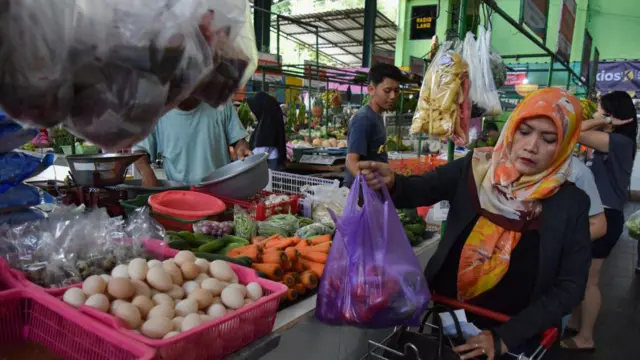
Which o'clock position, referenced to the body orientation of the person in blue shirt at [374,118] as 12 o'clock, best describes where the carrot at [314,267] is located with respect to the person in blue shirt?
The carrot is roughly at 2 o'clock from the person in blue shirt.

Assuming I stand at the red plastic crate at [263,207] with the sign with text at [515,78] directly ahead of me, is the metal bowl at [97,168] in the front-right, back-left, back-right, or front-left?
back-left

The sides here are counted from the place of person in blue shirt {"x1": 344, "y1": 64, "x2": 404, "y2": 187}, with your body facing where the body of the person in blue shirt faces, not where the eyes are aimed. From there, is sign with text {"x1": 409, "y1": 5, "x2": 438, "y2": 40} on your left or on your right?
on your left

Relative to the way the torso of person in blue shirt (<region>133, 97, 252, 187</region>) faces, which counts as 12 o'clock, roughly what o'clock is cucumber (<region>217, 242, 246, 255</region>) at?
The cucumber is roughly at 12 o'clock from the person in blue shirt.

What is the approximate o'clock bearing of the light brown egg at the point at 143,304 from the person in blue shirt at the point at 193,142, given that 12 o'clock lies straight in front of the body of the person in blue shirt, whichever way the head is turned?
The light brown egg is roughly at 12 o'clock from the person in blue shirt.

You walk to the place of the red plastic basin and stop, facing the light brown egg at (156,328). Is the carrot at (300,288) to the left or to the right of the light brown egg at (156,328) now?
left

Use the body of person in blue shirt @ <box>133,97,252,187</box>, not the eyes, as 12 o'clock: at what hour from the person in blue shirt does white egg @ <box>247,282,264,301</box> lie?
The white egg is roughly at 12 o'clock from the person in blue shirt.
